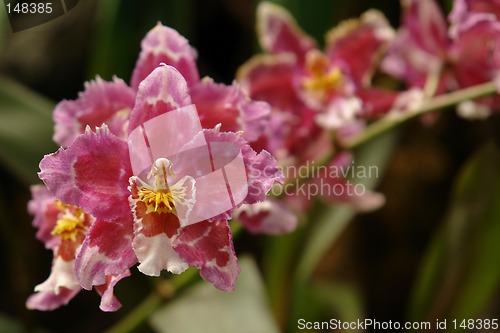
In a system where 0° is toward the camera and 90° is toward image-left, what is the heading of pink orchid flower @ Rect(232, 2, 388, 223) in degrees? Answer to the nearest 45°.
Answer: approximately 0°

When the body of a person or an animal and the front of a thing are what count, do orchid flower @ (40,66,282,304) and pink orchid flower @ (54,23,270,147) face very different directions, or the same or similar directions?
same or similar directions

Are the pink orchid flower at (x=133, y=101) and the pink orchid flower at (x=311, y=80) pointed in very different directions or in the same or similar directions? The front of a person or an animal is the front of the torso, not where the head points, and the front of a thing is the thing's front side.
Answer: same or similar directions

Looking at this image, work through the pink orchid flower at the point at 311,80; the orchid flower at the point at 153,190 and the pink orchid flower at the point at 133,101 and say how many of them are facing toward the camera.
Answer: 3

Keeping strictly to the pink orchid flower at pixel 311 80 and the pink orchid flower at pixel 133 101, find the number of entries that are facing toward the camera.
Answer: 2

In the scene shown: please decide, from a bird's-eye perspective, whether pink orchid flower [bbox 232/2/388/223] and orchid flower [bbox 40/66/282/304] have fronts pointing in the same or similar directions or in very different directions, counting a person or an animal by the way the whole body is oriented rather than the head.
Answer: same or similar directions

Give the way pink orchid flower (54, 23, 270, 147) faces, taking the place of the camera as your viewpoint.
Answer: facing the viewer

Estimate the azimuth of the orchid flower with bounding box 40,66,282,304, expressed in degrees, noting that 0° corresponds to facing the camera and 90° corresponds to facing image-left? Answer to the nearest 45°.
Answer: approximately 0°
